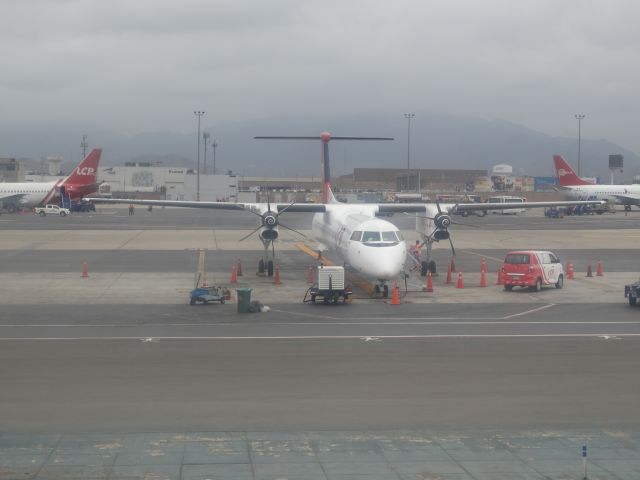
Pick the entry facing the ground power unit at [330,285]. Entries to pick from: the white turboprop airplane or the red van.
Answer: the white turboprop airplane

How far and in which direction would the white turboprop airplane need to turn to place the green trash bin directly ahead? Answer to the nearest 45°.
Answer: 0° — it already faces it

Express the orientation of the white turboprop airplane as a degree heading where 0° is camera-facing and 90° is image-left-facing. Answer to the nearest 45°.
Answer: approximately 0°

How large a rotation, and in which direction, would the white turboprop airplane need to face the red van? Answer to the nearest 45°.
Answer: approximately 45° to its left
